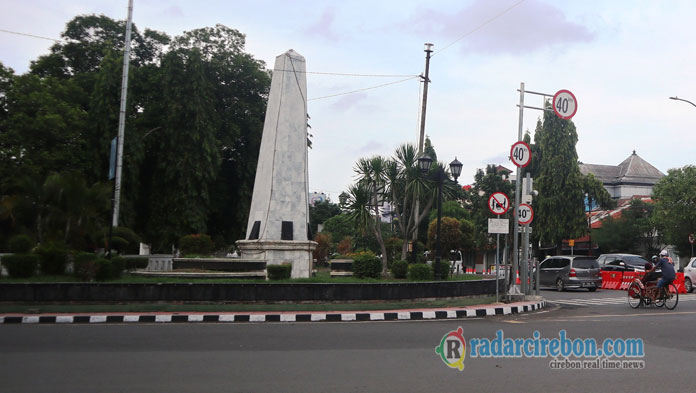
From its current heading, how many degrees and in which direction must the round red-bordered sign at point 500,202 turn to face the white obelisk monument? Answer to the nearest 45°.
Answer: approximately 135° to its right

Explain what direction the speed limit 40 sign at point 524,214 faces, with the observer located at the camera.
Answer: facing the viewer

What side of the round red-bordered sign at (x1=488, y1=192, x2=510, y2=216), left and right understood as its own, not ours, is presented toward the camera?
front

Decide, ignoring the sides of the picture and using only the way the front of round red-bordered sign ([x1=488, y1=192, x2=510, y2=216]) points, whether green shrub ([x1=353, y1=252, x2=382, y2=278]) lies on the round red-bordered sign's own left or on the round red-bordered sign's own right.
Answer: on the round red-bordered sign's own right

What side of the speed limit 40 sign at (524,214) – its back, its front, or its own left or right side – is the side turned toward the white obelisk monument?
right

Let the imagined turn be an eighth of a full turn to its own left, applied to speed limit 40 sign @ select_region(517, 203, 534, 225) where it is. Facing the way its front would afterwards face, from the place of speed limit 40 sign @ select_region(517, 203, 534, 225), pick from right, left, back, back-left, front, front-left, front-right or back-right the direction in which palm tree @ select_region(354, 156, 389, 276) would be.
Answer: back

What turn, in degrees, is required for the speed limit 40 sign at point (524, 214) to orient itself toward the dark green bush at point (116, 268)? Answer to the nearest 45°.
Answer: approximately 45° to its right

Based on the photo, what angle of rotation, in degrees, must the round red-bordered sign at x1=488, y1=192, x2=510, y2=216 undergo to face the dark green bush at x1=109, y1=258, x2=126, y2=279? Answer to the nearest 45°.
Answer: approximately 90° to its right

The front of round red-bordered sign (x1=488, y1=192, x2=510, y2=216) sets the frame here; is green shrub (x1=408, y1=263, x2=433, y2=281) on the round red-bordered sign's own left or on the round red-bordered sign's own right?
on the round red-bordered sign's own right

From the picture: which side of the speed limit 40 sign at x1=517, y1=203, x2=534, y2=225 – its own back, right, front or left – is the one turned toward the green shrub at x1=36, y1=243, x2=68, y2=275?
right

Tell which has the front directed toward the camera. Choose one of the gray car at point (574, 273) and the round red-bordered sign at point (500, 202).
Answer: the round red-bordered sign

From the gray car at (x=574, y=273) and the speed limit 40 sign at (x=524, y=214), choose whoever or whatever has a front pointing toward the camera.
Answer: the speed limit 40 sign

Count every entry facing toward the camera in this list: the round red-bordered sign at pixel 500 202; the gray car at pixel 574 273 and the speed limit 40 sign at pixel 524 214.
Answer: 2

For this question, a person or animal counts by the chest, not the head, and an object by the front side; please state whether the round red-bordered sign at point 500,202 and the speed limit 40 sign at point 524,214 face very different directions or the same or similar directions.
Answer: same or similar directions

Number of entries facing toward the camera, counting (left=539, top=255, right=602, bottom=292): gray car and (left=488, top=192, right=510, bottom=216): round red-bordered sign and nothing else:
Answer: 1
